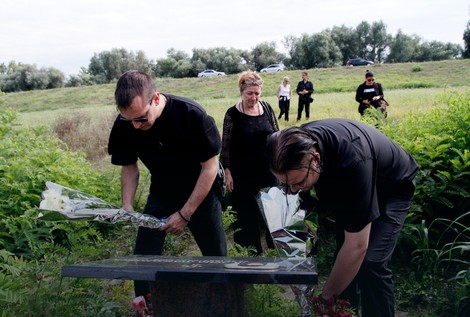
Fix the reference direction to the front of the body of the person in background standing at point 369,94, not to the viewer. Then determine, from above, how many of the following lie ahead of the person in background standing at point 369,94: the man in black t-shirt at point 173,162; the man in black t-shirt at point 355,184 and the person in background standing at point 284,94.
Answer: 2

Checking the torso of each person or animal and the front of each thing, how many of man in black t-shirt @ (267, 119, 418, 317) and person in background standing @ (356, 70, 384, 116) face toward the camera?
1

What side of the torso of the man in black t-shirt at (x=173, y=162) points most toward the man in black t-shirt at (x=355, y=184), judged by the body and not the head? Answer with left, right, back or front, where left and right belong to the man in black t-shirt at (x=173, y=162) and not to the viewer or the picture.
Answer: left

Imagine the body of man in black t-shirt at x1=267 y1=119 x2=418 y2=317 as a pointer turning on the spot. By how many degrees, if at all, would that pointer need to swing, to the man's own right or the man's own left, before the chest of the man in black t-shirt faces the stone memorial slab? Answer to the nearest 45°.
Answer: approximately 45° to the man's own left

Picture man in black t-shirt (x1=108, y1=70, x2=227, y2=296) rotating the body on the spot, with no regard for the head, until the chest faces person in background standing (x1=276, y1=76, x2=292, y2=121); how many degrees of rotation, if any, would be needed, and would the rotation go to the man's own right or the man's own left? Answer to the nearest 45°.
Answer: approximately 135° to the man's own right

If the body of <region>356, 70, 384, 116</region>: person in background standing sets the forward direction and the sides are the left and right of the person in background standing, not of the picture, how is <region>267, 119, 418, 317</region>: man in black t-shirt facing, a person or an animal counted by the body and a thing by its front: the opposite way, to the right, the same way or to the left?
to the right

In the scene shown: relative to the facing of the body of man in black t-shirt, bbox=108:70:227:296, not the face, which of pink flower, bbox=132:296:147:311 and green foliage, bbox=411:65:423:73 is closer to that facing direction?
the pink flower

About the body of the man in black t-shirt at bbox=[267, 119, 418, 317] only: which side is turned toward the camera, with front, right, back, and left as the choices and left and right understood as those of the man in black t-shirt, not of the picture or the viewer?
left

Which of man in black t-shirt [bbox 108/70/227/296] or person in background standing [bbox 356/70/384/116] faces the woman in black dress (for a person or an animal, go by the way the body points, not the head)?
the person in background standing

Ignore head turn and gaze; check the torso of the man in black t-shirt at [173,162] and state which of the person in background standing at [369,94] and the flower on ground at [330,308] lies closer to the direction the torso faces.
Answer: the flower on ground
